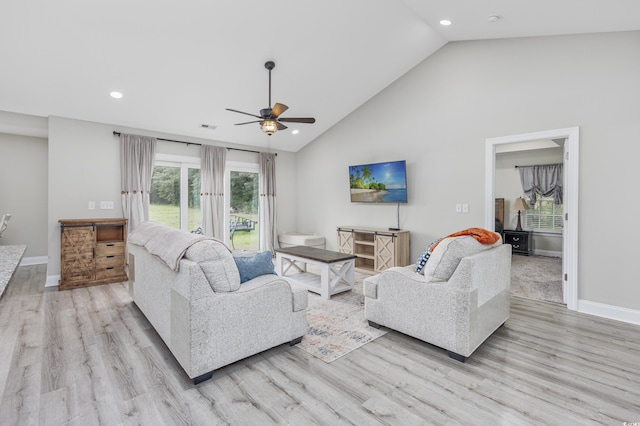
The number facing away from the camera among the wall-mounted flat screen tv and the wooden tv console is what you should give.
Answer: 0

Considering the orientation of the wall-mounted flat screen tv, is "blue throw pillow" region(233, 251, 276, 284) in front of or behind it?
in front

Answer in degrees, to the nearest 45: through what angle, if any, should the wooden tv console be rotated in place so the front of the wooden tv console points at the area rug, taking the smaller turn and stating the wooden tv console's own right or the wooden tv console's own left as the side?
approximately 45° to the wooden tv console's own left

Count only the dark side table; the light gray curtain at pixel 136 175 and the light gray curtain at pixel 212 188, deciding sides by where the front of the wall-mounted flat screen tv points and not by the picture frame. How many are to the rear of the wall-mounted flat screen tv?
1

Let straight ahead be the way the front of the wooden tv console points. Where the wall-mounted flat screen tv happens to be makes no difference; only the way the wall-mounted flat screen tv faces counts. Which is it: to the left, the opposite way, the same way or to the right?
the same way

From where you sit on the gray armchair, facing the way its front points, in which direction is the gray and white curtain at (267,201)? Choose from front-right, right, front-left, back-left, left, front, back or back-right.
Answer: front

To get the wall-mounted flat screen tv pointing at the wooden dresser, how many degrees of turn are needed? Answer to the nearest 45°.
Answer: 0° — it already faces it

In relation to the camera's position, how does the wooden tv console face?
facing the viewer and to the left of the viewer

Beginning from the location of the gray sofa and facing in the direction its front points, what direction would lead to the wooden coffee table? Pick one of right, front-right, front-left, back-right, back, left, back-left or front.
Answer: front

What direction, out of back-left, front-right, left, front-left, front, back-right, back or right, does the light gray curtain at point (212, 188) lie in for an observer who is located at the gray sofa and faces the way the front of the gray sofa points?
front-left

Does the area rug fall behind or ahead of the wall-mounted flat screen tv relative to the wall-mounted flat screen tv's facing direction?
ahead

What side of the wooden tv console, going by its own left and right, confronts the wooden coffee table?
front

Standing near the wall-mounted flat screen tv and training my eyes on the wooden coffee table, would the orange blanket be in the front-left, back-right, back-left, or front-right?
front-left

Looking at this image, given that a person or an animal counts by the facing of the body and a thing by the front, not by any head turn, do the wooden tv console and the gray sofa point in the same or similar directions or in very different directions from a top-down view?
very different directions

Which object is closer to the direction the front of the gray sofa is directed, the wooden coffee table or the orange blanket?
the wooden coffee table

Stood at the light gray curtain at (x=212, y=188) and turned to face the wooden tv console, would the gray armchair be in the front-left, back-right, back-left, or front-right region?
front-right

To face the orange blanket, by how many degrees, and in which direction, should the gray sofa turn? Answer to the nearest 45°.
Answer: approximately 45° to its right

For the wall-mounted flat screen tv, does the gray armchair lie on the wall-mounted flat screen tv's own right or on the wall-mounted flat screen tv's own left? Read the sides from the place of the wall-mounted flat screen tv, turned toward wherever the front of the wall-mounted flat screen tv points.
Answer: on the wall-mounted flat screen tv's own left

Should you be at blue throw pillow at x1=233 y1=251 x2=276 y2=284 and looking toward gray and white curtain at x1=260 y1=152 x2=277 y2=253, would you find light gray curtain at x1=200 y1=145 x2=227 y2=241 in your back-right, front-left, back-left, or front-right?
front-left

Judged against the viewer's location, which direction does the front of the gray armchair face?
facing away from the viewer and to the left of the viewer

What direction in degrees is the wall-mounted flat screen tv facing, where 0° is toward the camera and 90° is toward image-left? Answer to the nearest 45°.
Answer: approximately 45°

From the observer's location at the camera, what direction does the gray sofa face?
facing away from the viewer and to the right of the viewer

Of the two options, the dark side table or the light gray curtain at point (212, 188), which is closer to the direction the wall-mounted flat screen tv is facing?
the light gray curtain
